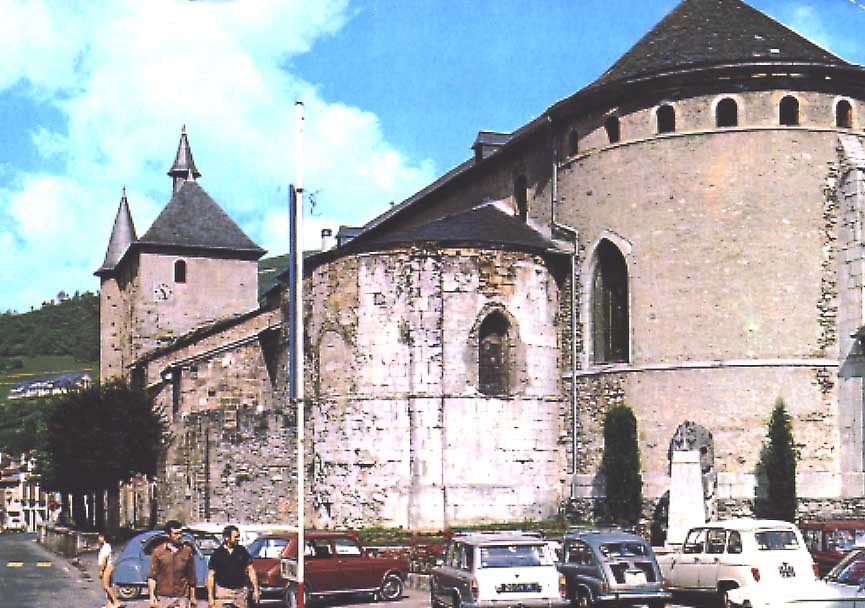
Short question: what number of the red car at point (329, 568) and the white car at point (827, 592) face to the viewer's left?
1

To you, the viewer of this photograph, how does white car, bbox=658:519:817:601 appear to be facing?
facing away from the viewer and to the left of the viewer

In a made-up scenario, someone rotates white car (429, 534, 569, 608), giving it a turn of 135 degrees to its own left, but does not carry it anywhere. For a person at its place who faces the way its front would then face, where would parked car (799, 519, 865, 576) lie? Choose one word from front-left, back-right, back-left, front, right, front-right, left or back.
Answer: back-left

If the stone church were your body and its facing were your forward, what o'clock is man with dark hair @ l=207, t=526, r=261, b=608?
The man with dark hair is roughly at 8 o'clock from the stone church.

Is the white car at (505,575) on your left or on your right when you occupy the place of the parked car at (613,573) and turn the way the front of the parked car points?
on your left

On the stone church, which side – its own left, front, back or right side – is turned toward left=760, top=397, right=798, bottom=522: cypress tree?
back

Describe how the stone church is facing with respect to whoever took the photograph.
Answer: facing away from the viewer and to the left of the viewer
